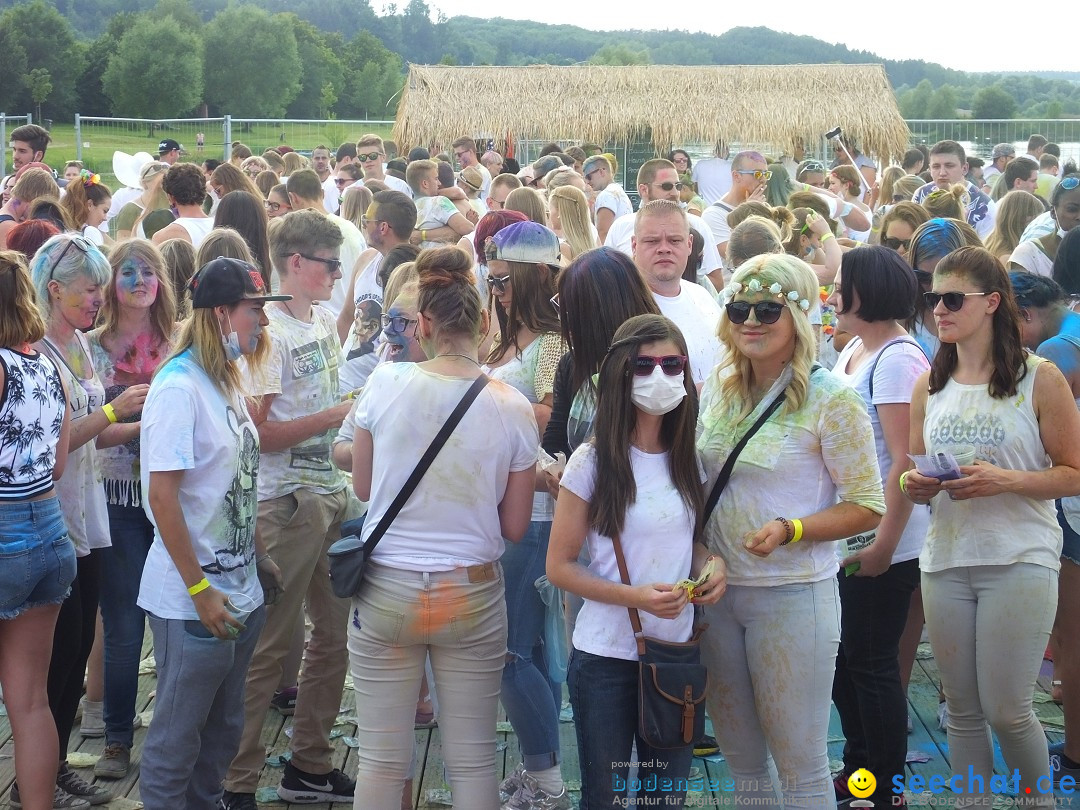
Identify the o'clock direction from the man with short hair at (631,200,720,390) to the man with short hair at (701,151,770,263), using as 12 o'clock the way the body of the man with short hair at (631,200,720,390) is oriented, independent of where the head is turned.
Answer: the man with short hair at (701,151,770,263) is roughly at 6 o'clock from the man with short hair at (631,200,720,390).

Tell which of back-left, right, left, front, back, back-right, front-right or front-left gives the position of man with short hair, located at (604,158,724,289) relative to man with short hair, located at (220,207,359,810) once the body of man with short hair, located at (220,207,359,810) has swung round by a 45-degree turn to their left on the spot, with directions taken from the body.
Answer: front-left

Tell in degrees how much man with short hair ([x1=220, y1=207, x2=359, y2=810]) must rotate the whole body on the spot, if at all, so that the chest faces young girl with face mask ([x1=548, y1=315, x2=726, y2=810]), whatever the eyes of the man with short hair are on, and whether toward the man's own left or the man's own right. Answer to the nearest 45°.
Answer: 0° — they already face them

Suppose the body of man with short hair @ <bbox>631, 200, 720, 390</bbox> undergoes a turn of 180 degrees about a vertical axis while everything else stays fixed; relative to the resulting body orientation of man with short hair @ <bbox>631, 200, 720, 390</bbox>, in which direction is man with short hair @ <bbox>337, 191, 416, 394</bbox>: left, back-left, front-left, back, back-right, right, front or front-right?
front-left

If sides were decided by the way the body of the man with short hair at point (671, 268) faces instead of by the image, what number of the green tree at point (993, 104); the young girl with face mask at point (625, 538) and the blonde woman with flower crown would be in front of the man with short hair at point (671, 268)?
2

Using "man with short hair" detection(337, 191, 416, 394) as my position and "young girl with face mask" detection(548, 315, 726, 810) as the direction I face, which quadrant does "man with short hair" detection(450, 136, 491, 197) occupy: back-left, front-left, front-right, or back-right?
back-left

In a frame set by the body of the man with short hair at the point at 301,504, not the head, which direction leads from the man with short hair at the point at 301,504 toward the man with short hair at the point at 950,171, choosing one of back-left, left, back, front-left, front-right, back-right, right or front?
left

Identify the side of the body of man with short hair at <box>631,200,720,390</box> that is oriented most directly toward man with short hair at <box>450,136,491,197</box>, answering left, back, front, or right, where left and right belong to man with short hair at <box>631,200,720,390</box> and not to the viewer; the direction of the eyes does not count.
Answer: back

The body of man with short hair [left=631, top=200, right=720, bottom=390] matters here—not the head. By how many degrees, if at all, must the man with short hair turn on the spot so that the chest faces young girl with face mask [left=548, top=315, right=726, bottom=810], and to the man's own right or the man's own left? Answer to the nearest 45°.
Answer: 0° — they already face them

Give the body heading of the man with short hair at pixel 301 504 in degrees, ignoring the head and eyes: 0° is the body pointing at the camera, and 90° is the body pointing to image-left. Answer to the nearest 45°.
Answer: approximately 315°

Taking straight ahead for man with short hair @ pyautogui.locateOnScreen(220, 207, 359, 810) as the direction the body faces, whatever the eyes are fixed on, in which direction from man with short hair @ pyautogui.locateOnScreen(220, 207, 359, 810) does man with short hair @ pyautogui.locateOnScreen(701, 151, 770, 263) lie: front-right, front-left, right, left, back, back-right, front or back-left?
left

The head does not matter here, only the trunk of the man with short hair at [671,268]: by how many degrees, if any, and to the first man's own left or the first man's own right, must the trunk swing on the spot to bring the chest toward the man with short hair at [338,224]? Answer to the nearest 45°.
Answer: approximately 135° to the first man's own right
